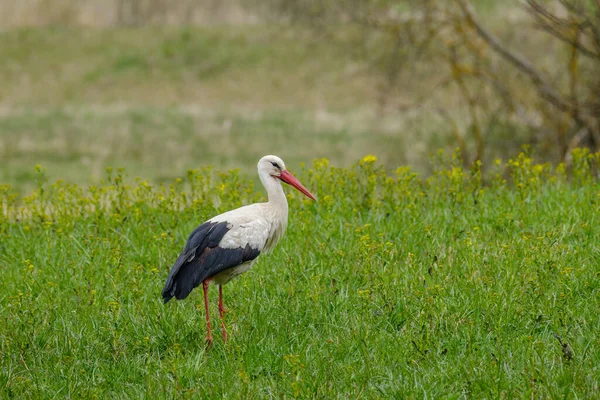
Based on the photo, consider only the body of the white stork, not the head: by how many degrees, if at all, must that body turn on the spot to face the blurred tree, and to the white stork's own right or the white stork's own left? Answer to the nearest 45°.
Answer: approximately 45° to the white stork's own left

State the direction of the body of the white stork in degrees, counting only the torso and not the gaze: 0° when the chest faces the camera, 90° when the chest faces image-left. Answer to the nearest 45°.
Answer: approximately 270°
